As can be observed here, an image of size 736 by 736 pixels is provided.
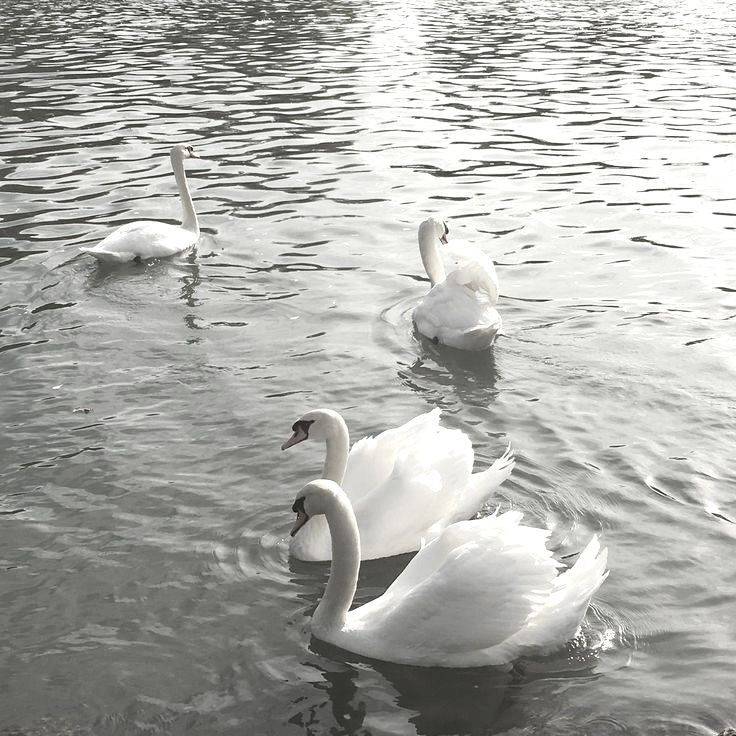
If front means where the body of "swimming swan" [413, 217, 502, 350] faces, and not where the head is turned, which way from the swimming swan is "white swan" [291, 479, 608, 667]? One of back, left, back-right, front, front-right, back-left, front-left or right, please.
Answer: back-left

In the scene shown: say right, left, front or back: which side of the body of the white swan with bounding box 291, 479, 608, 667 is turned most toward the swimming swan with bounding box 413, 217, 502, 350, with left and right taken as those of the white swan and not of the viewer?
right

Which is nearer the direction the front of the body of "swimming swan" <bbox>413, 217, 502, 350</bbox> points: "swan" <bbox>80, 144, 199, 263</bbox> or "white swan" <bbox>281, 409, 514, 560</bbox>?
the swan

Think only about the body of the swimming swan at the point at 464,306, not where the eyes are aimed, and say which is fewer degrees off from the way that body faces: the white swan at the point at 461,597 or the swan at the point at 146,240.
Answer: the swan

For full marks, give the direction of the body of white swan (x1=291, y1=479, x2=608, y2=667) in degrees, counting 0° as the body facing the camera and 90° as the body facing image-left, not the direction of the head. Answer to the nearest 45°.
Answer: approximately 90°

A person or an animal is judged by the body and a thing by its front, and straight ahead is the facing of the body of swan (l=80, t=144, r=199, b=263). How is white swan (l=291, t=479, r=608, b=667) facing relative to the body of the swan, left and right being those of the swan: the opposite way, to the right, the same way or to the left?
the opposite way

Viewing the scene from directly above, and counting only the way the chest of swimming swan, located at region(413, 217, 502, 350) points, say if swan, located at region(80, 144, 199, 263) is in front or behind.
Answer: in front

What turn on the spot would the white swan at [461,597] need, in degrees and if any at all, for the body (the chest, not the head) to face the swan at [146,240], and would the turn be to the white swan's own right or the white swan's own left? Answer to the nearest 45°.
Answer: approximately 45° to the white swan's own right

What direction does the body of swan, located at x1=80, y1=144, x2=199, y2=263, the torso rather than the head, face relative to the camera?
to the viewer's right

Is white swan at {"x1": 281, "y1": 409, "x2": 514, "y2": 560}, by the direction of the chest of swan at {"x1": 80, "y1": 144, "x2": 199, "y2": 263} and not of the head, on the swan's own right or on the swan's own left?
on the swan's own right

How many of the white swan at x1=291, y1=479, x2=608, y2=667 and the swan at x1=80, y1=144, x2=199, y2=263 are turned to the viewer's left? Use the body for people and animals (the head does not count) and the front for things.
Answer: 1
